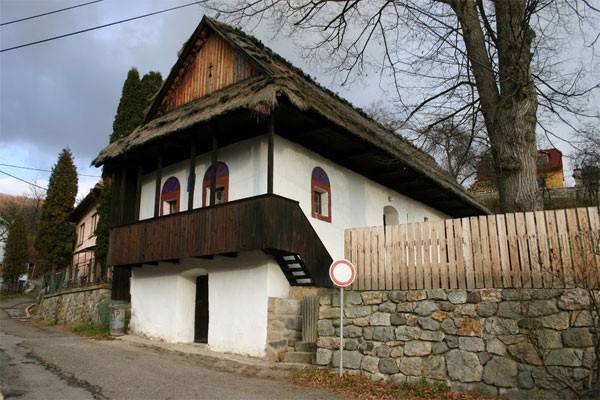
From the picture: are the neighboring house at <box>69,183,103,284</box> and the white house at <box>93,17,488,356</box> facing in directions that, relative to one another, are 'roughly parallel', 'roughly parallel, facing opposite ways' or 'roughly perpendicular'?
roughly parallel

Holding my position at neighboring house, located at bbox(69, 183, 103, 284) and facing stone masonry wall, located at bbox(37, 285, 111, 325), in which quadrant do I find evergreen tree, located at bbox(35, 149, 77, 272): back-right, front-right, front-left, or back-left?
back-right

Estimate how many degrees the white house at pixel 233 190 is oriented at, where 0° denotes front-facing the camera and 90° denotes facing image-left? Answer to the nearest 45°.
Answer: approximately 45°

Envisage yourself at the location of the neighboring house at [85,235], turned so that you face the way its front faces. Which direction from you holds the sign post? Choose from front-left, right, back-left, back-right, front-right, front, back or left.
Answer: front-left

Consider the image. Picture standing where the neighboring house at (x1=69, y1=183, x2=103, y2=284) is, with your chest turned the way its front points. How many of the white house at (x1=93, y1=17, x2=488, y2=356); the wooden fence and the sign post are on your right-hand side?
0

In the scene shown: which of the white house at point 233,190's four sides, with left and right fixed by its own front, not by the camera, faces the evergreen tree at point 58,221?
right

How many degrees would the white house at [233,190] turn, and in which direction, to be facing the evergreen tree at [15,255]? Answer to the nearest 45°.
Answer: approximately 90° to its right

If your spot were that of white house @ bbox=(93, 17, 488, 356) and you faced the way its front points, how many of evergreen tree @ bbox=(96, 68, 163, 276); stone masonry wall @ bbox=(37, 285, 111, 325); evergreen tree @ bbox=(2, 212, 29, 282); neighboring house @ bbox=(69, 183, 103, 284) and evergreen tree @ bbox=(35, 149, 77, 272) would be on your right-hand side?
5

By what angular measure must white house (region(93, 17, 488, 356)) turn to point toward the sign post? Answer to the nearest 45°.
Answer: approximately 90° to its left

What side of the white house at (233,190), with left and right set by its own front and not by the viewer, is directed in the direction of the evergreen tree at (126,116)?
right

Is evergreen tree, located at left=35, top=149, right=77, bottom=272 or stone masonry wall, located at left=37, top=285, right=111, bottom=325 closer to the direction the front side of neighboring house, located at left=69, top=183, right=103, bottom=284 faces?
the stone masonry wall

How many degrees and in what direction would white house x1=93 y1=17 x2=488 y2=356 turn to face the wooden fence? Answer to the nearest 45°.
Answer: approximately 90° to its left

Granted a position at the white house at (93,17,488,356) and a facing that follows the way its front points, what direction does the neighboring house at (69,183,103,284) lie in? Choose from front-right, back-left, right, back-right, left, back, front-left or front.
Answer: right

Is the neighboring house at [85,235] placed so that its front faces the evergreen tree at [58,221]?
no
